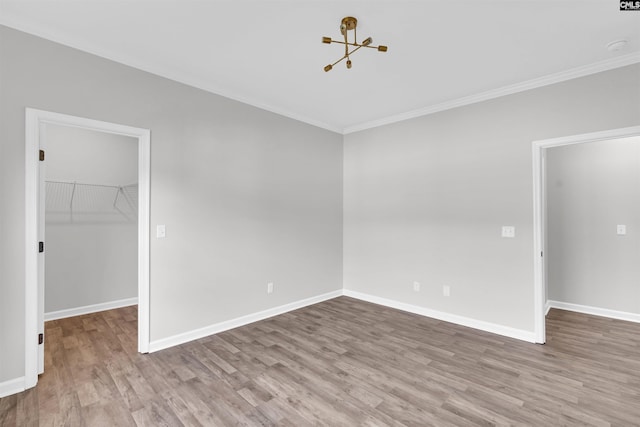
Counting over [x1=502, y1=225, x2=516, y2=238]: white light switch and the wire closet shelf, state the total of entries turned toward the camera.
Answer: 2

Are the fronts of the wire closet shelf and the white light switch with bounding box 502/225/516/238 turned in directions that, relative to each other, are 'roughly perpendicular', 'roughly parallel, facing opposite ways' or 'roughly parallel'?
roughly perpendicular

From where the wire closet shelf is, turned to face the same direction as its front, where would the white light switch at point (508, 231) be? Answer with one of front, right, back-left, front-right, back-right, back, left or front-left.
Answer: front-left

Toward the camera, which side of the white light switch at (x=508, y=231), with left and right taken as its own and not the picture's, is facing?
front

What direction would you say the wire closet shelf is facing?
toward the camera

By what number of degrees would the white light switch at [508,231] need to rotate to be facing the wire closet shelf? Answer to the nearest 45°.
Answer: approximately 45° to its right
